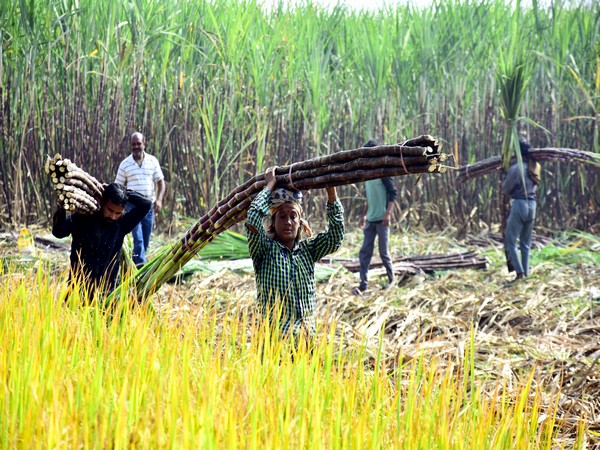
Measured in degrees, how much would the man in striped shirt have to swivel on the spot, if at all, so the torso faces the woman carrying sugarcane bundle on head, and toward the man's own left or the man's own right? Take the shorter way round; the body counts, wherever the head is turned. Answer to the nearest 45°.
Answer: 0° — they already face them

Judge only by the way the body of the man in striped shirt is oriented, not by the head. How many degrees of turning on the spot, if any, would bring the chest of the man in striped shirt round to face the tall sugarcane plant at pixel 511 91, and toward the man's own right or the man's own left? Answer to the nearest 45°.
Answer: approximately 90° to the man's own left

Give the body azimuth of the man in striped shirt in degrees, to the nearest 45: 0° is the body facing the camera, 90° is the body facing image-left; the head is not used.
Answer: approximately 0°

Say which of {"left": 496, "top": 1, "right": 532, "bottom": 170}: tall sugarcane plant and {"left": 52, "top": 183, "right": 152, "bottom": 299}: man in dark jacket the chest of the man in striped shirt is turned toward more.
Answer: the man in dark jacket
